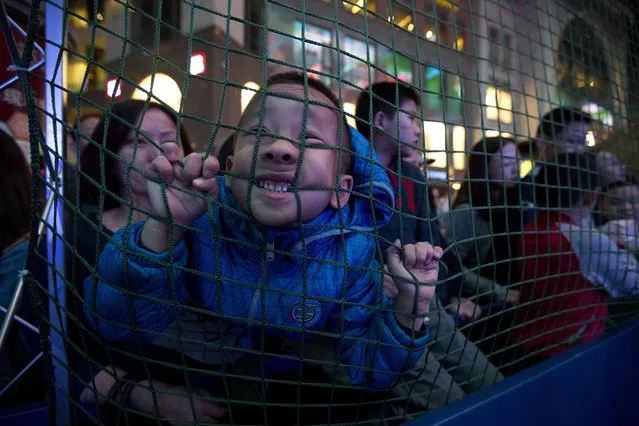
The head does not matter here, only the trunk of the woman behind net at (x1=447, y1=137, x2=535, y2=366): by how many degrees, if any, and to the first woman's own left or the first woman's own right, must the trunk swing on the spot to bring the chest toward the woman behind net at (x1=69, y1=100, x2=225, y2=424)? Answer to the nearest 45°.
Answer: approximately 90° to the first woman's own right

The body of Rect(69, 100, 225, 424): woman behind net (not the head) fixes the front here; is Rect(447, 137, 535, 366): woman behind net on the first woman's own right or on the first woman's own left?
on the first woman's own left

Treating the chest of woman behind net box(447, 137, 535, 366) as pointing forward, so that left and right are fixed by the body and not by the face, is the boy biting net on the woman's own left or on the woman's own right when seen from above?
on the woman's own right

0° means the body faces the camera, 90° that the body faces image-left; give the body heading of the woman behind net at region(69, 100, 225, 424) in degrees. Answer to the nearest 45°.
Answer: approximately 315°

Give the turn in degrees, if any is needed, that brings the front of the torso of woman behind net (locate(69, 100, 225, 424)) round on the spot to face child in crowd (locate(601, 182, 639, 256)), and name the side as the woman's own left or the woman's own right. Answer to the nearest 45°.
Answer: approximately 45° to the woman's own left

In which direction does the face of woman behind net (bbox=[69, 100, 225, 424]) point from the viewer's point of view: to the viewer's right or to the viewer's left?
to the viewer's right

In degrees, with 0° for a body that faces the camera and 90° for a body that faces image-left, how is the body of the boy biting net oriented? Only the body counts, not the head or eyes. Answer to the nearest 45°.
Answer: approximately 0°
